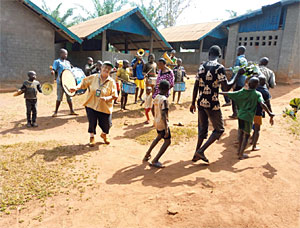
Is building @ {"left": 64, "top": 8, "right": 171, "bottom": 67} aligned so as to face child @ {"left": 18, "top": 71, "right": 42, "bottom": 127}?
no

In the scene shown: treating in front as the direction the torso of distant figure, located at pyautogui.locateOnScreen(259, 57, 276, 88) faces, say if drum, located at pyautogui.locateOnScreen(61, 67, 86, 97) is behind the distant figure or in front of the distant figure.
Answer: in front

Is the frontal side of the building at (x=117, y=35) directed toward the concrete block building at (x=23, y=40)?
no

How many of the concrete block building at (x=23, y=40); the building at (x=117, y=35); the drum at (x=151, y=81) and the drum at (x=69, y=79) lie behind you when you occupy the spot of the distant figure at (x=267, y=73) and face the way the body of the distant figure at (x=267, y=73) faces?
0

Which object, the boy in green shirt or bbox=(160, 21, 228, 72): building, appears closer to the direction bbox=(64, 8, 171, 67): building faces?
the boy in green shirt

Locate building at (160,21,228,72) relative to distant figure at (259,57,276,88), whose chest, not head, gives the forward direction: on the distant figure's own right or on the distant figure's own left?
on the distant figure's own right

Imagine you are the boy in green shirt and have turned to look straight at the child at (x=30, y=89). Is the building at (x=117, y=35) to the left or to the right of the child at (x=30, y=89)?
right

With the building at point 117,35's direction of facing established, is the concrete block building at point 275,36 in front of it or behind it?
in front

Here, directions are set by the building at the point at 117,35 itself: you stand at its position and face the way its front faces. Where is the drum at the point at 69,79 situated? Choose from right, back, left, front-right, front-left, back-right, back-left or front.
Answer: front-right

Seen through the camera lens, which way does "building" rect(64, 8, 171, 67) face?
facing the viewer and to the right of the viewer

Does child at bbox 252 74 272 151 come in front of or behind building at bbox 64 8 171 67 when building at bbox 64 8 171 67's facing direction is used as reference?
in front
